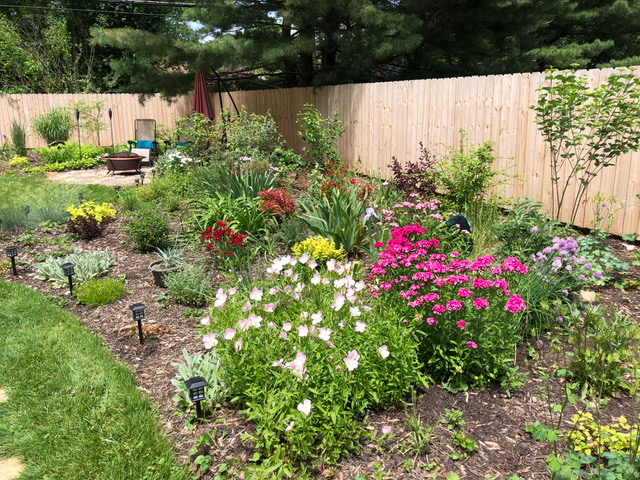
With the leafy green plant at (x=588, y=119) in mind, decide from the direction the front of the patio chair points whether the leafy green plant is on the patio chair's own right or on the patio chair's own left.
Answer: on the patio chair's own left

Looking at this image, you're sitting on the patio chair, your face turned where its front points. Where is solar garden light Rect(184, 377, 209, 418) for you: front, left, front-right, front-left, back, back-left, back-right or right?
front-left

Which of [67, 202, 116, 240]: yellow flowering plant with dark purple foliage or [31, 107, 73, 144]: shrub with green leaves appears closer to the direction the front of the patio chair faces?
the yellow flowering plant with dark purple foliage

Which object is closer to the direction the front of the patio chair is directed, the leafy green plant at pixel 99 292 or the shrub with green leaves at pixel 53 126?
the leafy green plant

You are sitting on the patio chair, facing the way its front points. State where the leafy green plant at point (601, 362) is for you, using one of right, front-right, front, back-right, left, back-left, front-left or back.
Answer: front-left

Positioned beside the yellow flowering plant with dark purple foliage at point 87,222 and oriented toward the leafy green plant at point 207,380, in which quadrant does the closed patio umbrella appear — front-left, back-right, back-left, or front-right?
back-left

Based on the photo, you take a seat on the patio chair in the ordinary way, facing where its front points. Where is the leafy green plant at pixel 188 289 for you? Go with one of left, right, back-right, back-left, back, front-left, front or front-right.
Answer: front-left

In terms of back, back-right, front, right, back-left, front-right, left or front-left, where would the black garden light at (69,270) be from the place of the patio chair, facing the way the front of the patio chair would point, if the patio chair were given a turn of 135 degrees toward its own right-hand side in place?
back

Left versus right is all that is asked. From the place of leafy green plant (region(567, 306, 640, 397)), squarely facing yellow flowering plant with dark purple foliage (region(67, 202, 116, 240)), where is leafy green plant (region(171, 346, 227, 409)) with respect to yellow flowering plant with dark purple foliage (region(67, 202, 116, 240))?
left

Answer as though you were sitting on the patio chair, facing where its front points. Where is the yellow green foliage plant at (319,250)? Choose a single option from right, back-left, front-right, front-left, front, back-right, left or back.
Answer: front-left

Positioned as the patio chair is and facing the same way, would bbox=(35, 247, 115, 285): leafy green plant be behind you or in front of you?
in front

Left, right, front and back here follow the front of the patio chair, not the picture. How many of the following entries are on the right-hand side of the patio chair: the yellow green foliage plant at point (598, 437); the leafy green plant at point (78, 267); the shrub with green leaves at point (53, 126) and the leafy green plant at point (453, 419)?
1

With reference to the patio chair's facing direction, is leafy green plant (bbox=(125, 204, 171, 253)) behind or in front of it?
in front

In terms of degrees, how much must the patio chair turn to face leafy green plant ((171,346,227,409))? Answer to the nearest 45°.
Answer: approximately 45° to its left

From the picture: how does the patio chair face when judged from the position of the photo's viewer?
facing the viewer and to the left of the viewer

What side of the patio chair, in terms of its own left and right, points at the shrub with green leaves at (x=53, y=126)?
right

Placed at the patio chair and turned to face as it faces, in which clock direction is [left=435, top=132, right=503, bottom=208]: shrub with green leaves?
The shrub with green leaves is roughly at 10 o'clock from the patio chair.

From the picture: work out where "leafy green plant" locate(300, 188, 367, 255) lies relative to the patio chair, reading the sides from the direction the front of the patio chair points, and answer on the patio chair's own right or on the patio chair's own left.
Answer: on the patio chair's own left
